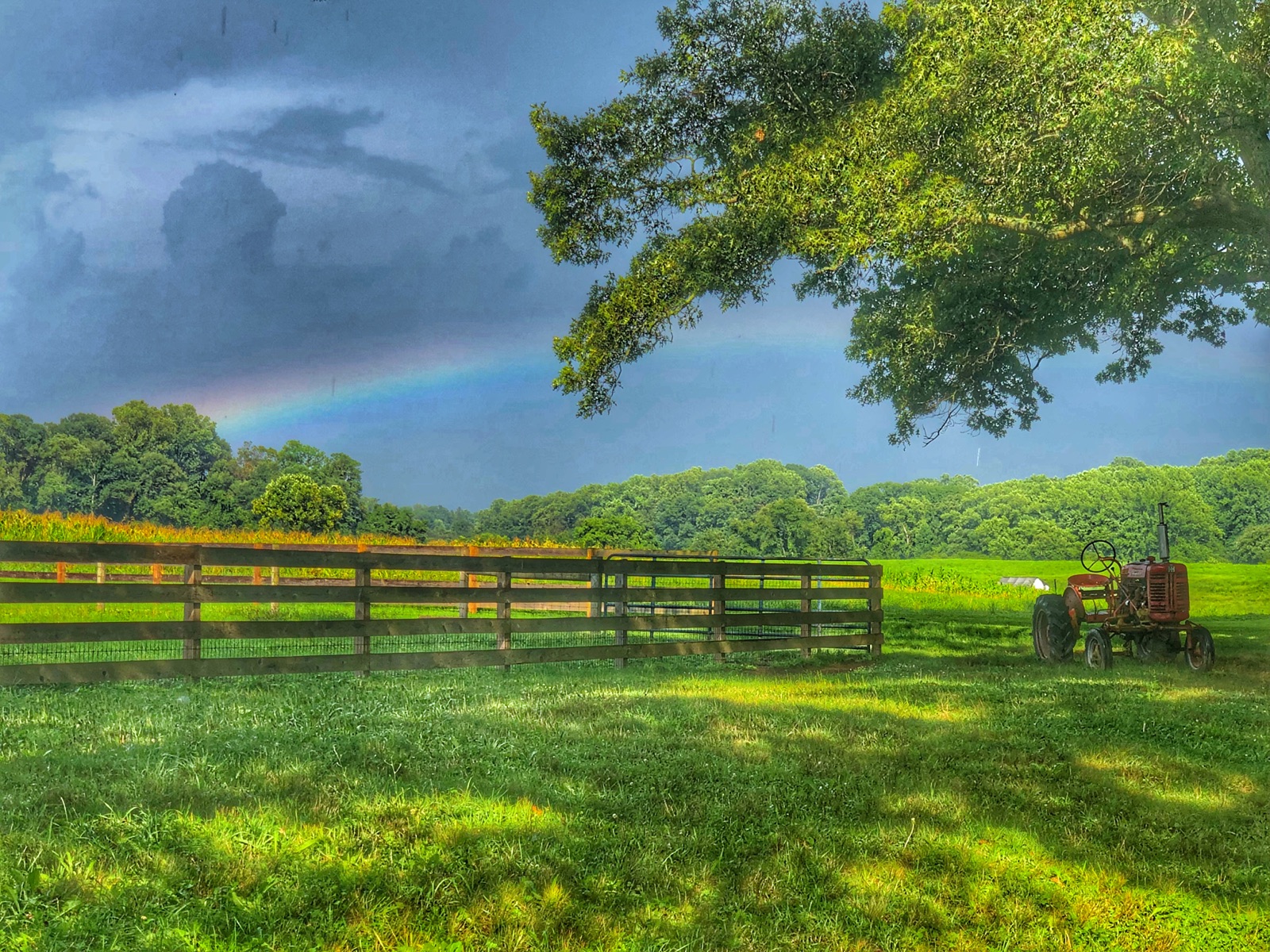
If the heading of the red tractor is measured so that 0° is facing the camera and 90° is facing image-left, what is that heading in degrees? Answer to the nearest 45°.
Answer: approximately 315°

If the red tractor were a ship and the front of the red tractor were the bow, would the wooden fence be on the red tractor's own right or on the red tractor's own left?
on the red tractor's own right
